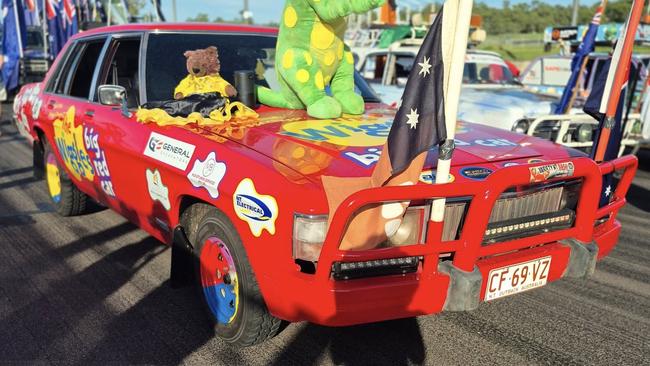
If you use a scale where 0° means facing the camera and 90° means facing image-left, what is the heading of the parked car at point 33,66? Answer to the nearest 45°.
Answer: approximately 315°

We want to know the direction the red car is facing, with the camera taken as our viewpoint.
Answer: facing the viewer and to the right of the viewer

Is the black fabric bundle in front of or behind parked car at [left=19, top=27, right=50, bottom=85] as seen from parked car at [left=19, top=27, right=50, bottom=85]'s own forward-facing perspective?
in front

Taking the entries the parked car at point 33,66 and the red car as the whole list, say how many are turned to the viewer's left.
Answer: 0

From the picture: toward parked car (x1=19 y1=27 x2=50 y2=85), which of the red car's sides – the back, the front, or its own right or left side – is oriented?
back

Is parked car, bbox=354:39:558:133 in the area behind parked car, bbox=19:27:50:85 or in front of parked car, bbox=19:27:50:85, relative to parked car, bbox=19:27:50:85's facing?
in front

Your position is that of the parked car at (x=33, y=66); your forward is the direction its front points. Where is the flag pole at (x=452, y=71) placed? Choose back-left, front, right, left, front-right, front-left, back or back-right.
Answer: front-right
